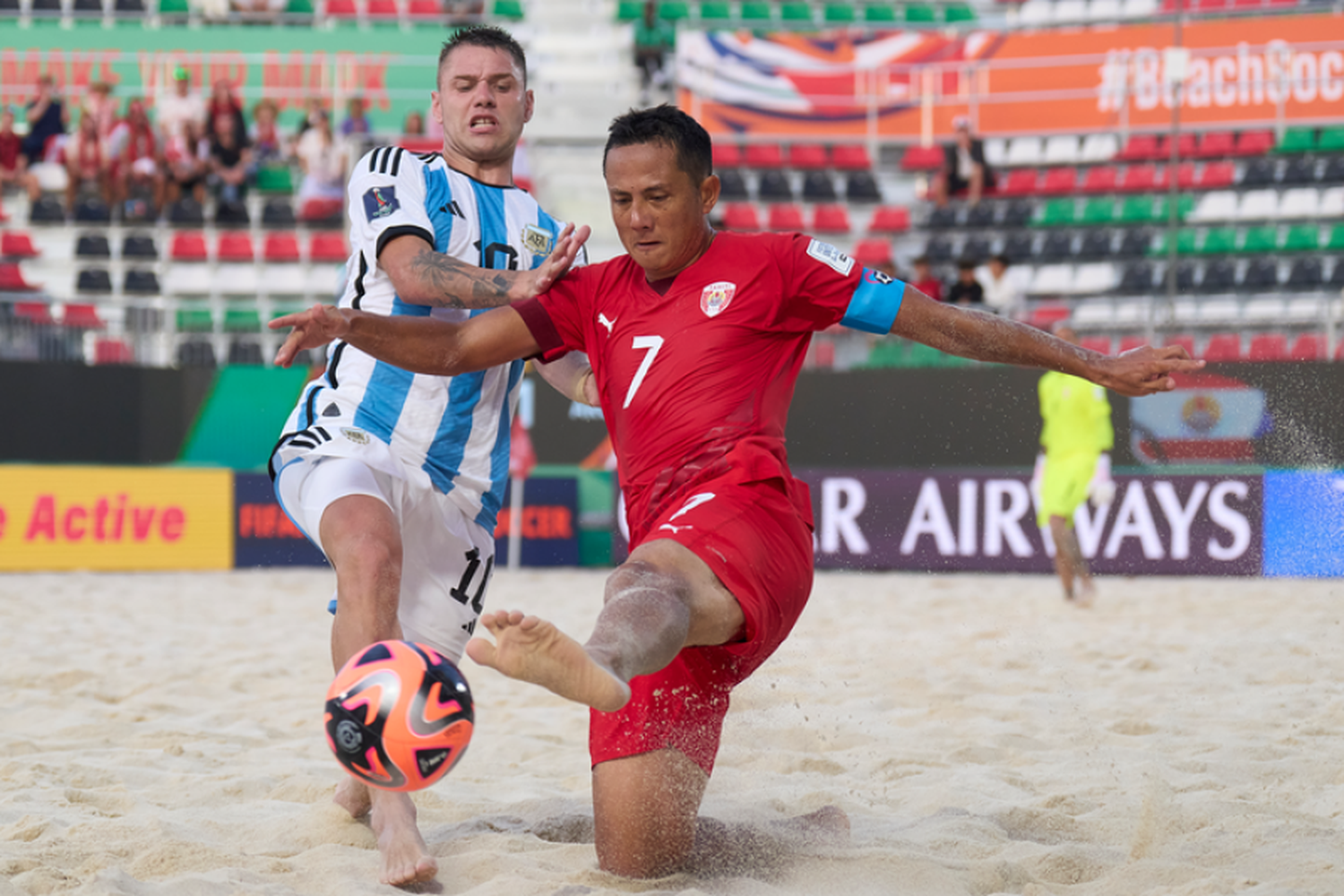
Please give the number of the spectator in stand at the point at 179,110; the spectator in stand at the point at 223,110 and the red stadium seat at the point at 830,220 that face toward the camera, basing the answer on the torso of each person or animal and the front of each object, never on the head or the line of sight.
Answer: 3

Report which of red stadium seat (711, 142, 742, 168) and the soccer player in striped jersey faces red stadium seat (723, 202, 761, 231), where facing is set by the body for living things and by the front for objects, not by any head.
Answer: red stadium seat (711, 142, 742, 168)

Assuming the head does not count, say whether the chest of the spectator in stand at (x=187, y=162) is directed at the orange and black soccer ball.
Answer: yes

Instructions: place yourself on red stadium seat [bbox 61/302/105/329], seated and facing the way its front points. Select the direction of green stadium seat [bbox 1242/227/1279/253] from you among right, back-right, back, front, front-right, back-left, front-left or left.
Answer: left

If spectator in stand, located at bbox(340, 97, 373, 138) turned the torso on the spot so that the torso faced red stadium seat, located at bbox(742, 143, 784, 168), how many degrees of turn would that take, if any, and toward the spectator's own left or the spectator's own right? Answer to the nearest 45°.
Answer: approximately 90° to the spectator's own left

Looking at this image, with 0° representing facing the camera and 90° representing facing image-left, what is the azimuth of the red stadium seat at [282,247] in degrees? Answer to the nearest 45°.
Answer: approximately 0°

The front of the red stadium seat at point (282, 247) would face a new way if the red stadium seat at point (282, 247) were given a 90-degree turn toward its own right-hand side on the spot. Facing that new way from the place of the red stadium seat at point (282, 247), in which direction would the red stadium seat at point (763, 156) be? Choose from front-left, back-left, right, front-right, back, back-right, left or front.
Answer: back

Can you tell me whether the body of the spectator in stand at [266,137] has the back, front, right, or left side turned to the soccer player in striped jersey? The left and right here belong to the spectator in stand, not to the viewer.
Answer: front

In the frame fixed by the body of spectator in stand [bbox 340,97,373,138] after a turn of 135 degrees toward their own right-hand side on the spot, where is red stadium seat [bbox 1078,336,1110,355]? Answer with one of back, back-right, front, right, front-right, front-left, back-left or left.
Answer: back

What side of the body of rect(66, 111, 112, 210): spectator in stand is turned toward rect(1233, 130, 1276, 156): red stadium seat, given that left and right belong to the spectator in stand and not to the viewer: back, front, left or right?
left
